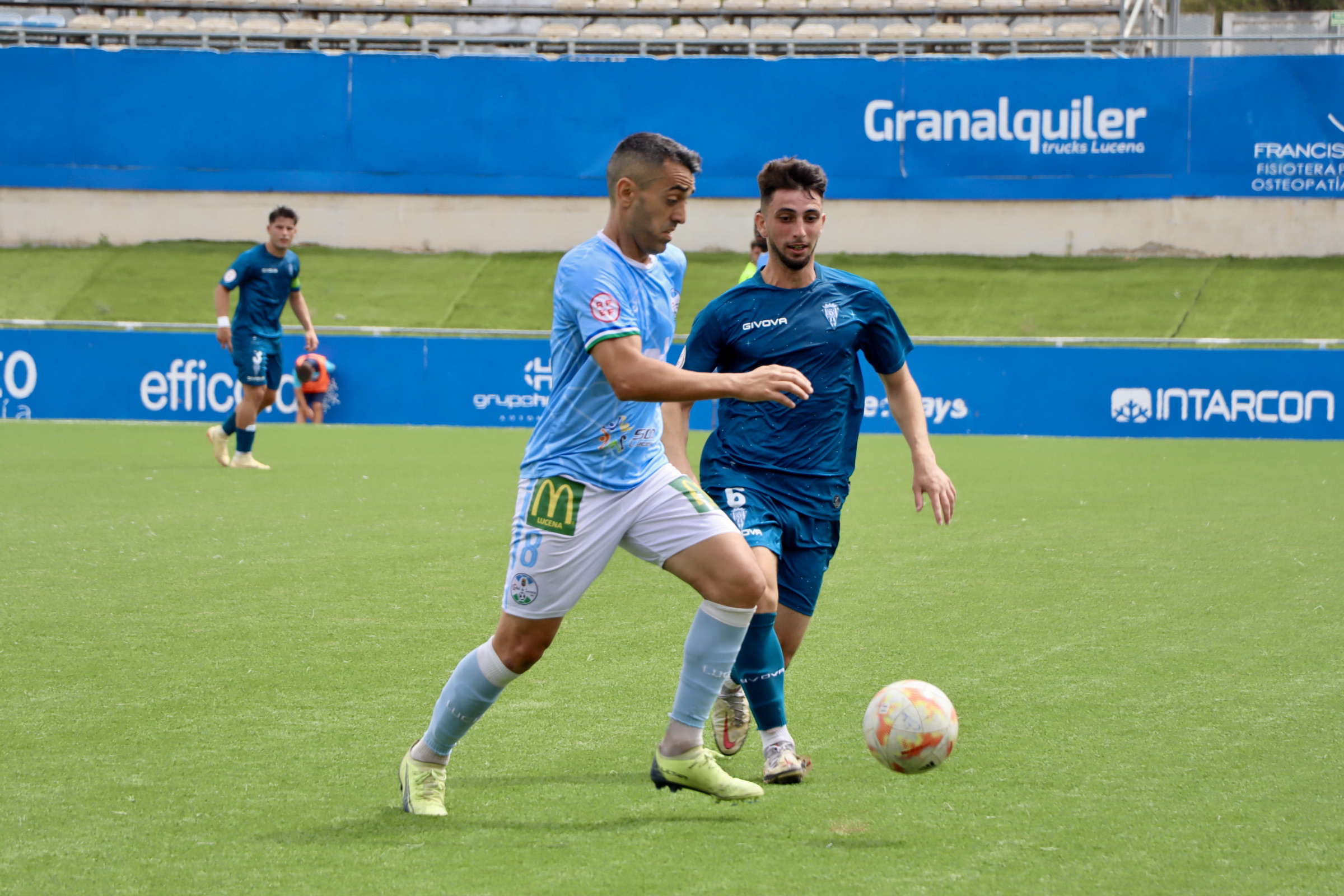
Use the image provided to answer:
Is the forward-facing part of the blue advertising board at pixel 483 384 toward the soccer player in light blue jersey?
yes

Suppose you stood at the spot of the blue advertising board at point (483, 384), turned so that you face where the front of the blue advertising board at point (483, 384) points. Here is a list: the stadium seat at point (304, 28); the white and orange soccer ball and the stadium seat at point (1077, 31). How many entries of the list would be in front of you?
1

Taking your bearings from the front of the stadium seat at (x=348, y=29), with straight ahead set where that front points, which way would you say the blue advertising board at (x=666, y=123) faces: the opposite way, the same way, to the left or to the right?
the same way

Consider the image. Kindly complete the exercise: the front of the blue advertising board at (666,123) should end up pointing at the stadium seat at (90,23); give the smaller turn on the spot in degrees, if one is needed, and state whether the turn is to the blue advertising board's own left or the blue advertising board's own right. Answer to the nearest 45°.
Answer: approximately 90° to the blue advertising board's own right

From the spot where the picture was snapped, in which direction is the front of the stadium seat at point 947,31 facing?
facing the viewer

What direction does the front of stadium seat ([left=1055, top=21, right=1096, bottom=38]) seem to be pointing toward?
toward the camera

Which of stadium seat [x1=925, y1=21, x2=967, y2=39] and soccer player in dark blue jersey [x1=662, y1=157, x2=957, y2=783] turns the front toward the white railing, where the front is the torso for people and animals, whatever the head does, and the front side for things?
the stadium seat

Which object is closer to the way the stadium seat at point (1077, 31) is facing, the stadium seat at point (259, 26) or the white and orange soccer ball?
the white and orange soccer ball

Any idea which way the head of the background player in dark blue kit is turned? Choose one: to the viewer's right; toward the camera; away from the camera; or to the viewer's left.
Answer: toward the camera

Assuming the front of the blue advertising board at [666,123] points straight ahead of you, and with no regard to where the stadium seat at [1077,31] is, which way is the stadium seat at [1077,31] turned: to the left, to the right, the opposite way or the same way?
the same way

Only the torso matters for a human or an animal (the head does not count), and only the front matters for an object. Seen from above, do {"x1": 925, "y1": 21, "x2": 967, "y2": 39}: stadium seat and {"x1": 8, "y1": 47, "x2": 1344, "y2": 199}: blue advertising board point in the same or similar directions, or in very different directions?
same or similar directions

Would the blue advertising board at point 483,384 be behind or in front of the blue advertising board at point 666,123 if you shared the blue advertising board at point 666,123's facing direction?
in front

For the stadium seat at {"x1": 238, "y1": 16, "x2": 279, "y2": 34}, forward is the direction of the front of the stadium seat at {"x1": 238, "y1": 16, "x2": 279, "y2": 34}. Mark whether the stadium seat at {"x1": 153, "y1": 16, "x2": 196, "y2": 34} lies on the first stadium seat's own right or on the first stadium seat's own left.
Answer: on the first stadium seat's own right

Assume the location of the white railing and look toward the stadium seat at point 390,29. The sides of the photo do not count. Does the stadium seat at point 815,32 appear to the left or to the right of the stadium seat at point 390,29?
right

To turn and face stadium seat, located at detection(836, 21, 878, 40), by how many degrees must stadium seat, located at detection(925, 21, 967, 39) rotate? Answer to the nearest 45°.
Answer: approximately 90° to its right

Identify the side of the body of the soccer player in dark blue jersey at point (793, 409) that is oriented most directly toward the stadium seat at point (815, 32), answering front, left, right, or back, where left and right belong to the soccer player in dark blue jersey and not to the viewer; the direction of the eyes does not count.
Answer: back

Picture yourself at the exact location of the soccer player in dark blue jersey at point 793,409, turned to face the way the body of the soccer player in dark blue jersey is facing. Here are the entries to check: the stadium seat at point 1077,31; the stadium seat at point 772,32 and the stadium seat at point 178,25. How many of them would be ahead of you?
0

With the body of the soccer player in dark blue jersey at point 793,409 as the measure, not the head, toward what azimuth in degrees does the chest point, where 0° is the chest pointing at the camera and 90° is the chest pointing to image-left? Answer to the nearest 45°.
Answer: approximately 0°

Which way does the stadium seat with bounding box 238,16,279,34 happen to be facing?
toward the camera

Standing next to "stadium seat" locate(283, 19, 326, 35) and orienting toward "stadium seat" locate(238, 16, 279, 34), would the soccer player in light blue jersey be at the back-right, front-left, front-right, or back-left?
back-left

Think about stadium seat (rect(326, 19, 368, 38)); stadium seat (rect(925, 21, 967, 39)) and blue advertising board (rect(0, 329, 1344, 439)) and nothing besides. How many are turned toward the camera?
3
